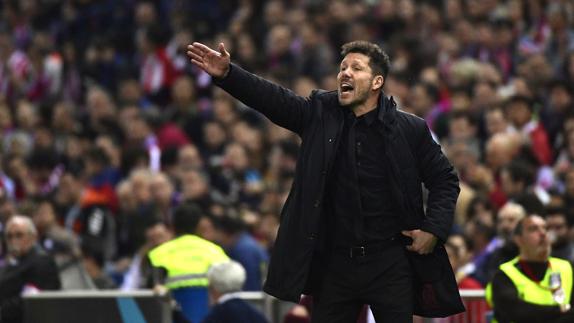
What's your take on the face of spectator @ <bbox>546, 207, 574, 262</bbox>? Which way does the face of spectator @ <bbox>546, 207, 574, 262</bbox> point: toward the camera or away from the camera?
toward the camera

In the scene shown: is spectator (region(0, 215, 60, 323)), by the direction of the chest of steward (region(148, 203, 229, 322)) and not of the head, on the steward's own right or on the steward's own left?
on the steward's own left

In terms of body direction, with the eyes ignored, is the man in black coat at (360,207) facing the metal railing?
no

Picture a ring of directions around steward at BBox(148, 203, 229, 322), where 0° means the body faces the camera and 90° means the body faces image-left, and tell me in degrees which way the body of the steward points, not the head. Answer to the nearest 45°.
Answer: approximately 180°

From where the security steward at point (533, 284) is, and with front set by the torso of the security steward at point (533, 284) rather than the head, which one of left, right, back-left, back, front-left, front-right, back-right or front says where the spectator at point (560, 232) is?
back-left

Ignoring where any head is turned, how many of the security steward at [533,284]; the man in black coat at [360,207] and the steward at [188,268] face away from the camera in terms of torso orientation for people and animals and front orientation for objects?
1

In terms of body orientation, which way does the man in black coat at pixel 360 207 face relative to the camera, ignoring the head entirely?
toward the camera

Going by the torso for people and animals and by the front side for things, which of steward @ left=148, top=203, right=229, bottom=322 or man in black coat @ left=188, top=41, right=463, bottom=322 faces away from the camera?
the steward

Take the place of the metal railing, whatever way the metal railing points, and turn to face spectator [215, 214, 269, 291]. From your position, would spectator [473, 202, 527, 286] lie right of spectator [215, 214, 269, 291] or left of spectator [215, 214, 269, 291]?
right

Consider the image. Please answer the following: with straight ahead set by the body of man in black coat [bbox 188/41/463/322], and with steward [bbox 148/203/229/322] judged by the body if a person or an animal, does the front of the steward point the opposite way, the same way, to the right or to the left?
the opposite way

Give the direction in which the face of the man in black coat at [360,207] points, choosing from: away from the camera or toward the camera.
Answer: toward the camera

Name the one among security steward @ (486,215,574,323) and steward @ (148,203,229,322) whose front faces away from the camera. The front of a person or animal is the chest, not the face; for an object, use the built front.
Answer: steward @ (148,203,229,322)
